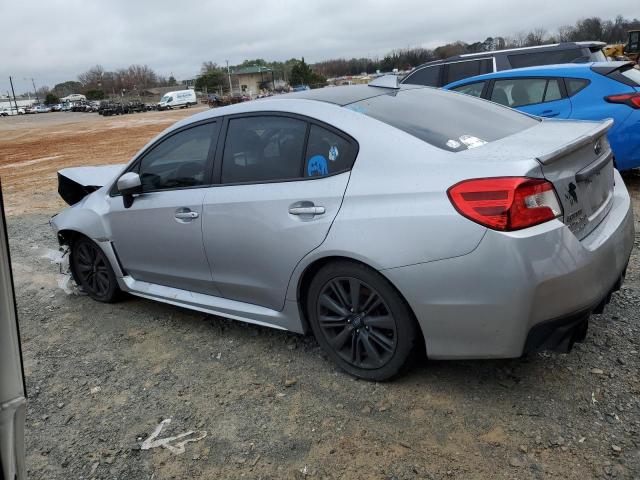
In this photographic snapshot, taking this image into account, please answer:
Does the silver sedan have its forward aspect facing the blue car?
no

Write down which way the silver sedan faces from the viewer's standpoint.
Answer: facing away from the viewer and to the left of the viewer
